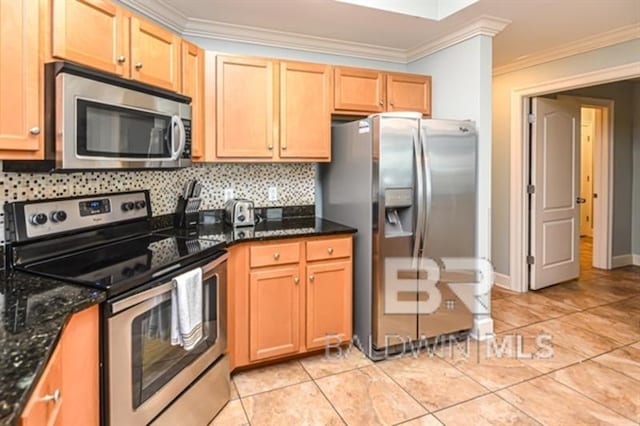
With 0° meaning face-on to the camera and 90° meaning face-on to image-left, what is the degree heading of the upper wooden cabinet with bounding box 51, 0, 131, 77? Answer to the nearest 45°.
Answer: approximately 315°

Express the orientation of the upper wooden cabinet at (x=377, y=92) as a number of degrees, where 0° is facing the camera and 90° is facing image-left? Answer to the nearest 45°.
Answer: approximately 315°

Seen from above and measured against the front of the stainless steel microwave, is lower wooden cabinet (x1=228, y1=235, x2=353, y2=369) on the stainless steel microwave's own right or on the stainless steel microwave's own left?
on the stainless steel microwave's own left

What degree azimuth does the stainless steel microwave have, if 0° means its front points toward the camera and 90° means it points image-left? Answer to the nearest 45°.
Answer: approximately 315°

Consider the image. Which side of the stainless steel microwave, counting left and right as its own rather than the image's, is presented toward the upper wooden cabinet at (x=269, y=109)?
left

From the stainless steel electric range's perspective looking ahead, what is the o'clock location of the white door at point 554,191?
The white door is roughly at 10 o'clock from the stainless steel electric range.

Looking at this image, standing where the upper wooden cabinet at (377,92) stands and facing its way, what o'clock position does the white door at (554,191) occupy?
The white door is roughly at 9 o'clock from the upper wooden cabinet.
